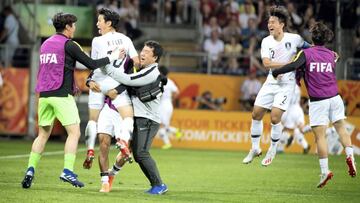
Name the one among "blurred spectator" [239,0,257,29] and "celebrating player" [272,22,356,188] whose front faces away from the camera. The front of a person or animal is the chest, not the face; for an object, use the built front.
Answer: the celebrating player

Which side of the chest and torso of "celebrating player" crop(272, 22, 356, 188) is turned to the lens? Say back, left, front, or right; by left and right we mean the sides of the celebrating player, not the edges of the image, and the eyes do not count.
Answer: back

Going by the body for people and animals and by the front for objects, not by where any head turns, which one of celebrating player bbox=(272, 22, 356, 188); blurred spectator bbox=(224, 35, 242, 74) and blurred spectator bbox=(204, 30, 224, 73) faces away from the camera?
the celebrating player
